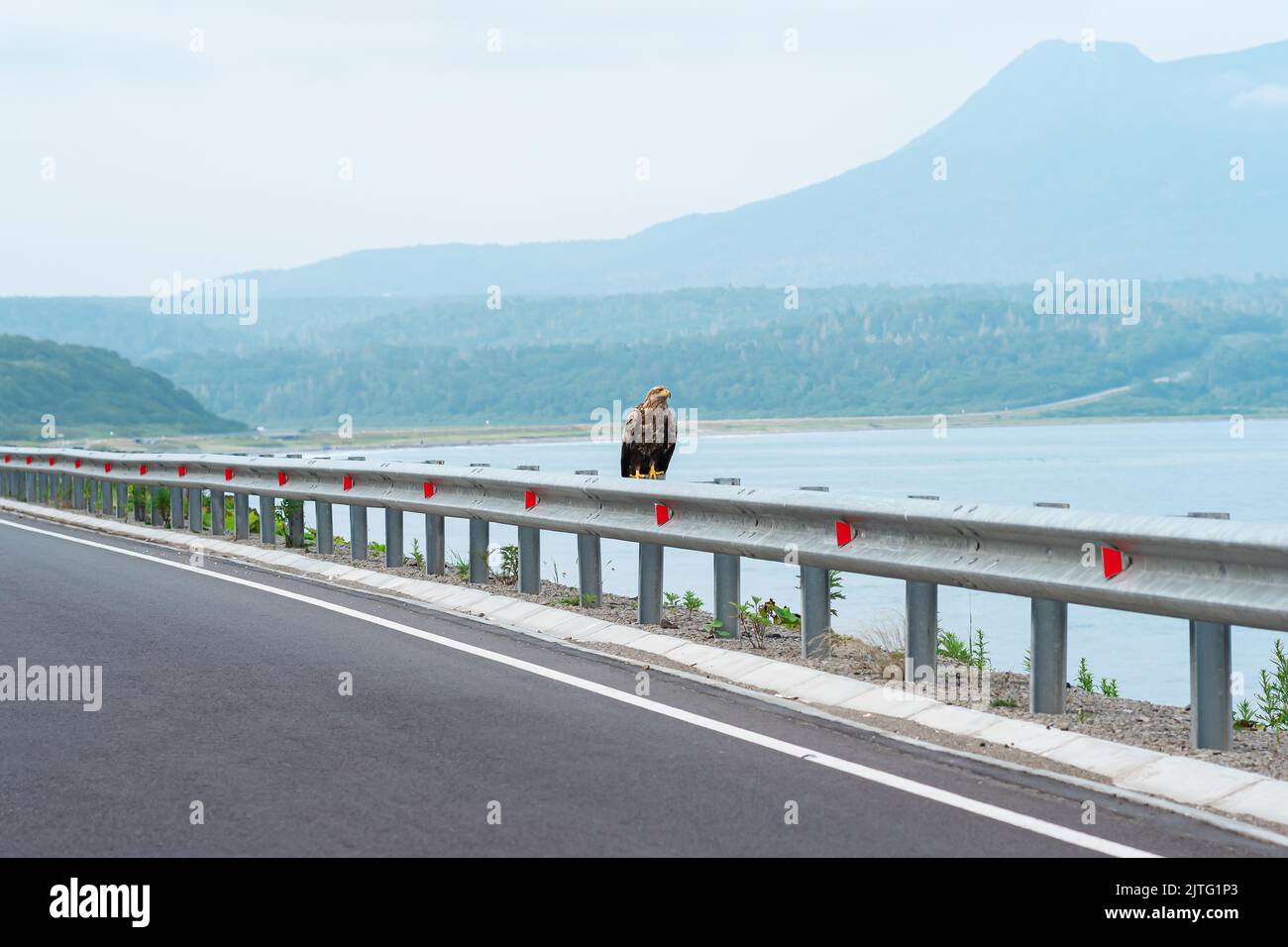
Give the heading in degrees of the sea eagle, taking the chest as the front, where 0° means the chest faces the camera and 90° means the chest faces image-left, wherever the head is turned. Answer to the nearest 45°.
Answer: approximately 315°
